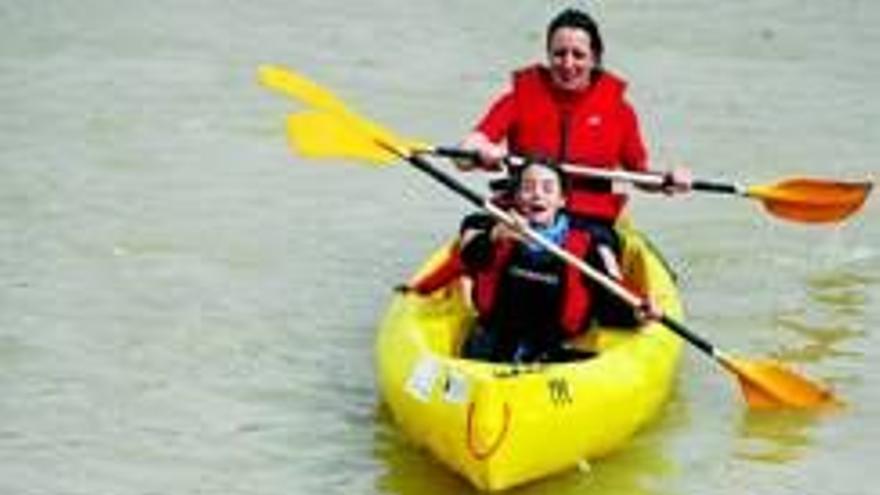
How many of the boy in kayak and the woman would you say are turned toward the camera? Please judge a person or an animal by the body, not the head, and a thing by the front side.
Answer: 2

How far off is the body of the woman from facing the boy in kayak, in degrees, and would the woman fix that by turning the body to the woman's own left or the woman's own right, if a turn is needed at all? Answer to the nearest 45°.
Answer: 0° — they already face them

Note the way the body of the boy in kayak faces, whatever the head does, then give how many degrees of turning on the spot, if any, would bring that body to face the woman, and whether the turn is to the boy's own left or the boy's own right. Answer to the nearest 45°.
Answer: approximately 180°
